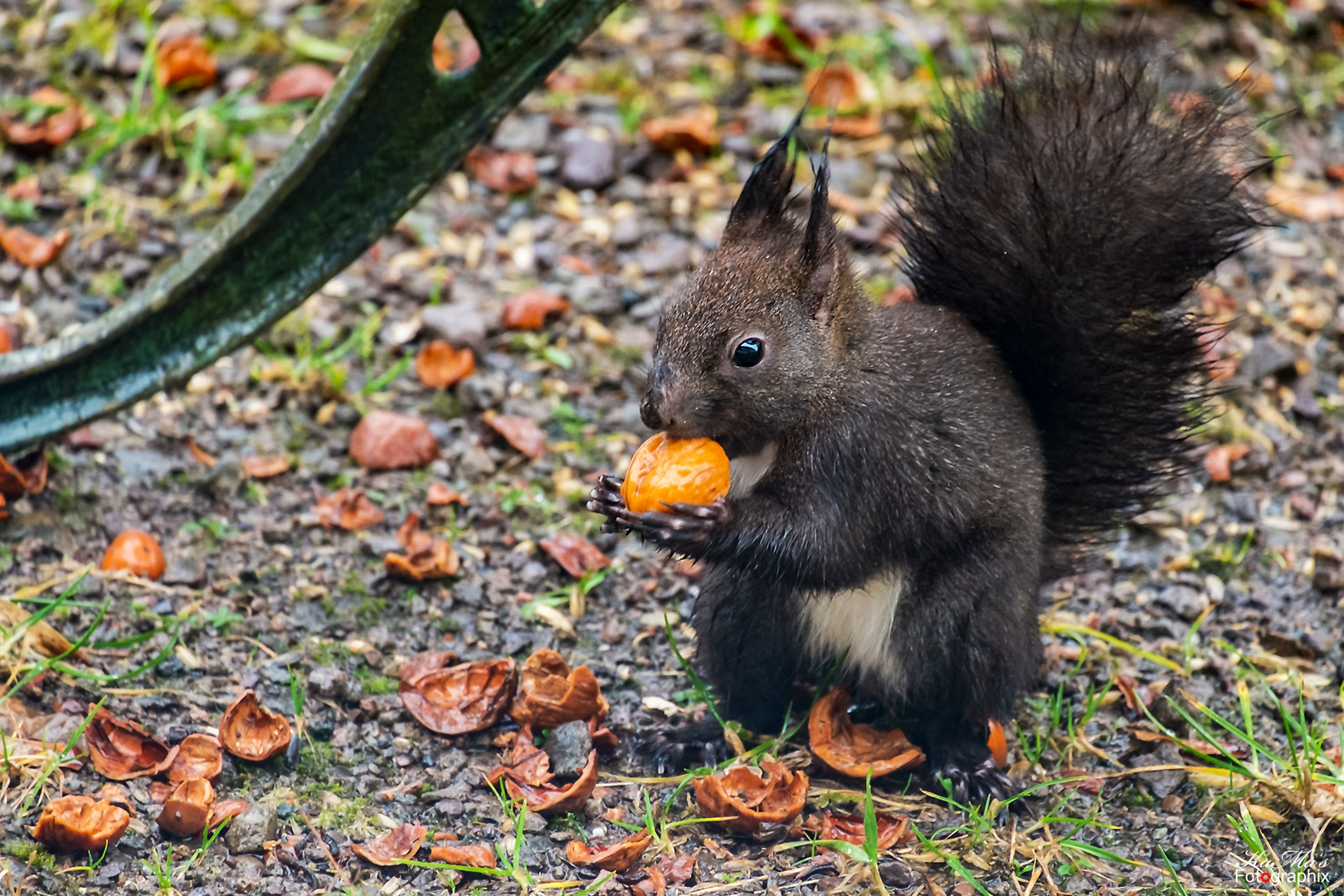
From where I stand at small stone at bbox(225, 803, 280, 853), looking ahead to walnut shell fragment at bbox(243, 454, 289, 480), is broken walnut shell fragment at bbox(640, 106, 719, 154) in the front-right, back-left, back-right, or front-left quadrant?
front-right

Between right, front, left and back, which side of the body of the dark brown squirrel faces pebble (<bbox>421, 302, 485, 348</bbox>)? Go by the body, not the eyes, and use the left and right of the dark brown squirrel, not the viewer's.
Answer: right

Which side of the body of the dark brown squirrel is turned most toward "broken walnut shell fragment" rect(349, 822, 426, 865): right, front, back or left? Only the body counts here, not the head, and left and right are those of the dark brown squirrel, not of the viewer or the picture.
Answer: front

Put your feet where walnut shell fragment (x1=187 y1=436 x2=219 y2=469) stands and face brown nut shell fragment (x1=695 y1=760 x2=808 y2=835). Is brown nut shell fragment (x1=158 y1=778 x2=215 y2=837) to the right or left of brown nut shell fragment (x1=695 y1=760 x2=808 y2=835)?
right

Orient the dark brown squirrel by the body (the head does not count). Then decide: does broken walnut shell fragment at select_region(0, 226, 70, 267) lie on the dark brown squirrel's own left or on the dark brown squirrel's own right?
on the dark brown squirrel's own right

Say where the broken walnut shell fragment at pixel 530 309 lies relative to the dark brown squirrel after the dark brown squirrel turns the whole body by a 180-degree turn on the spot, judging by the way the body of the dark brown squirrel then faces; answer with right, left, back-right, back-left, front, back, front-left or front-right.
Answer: left

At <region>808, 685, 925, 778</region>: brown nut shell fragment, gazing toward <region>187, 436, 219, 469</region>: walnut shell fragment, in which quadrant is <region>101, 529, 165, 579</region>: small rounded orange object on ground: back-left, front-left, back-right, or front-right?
front-left

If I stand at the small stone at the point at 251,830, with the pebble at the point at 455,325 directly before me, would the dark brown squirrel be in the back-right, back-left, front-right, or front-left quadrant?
front-right

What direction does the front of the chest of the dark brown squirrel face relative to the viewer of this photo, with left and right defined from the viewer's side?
facing the viewer and to the left of the viewer

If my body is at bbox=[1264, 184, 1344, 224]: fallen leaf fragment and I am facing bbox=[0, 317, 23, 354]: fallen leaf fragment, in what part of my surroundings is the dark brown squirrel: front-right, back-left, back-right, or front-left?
front-left

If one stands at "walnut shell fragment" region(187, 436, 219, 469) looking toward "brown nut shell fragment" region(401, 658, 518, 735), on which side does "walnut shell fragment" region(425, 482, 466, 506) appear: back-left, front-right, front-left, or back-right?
front-left

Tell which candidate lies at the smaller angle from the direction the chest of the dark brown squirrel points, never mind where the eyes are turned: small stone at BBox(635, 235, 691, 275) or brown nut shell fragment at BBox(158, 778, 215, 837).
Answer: the brown nut shell fragment

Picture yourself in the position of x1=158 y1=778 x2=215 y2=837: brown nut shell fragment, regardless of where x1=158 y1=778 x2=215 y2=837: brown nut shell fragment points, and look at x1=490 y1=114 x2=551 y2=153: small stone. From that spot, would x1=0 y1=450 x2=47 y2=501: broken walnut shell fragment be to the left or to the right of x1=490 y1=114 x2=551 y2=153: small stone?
left

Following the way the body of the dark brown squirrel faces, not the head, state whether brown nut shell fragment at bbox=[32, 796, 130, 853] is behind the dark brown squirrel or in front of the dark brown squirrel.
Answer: in front

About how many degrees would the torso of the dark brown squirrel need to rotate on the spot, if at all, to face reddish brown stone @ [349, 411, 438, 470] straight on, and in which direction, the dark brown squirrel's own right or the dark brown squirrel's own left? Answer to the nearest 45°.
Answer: approximately 90° to the dark brown squirrel's own right
